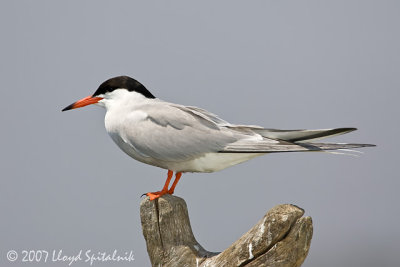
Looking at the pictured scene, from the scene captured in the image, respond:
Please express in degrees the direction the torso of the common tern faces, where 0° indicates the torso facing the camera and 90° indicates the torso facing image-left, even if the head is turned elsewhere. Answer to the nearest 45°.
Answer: approximately 90°
